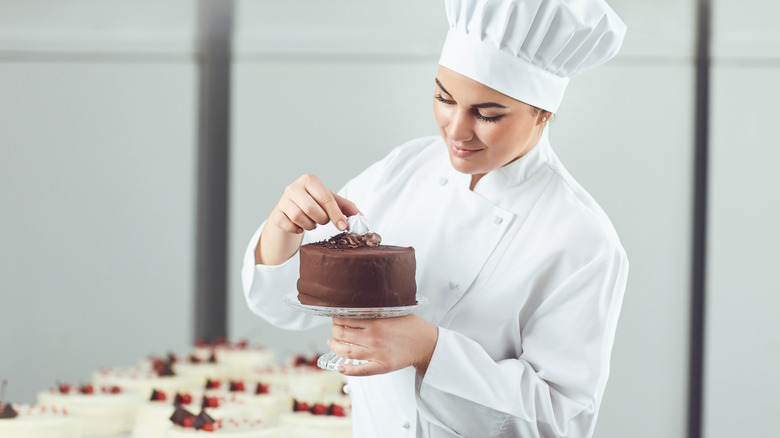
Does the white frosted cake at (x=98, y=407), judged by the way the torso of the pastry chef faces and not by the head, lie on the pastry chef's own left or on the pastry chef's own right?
on the pastry chef's own right

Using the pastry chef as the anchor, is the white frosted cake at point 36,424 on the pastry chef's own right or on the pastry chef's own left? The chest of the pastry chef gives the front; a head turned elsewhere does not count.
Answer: on the pastry chef's own right

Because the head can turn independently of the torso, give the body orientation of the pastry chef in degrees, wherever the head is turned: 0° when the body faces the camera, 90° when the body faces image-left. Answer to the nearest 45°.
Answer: approximately 45°

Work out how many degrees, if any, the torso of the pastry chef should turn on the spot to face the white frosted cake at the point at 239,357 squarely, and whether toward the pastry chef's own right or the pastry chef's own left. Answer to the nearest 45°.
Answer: approximately 90° to the pastry chef's own right

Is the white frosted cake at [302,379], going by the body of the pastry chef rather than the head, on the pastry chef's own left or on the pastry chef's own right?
on the pastry chef's own right

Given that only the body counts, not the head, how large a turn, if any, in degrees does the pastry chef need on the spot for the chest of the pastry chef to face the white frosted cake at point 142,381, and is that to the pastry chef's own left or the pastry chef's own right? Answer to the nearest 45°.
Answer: approximately 90° to the pastry chef's own right
